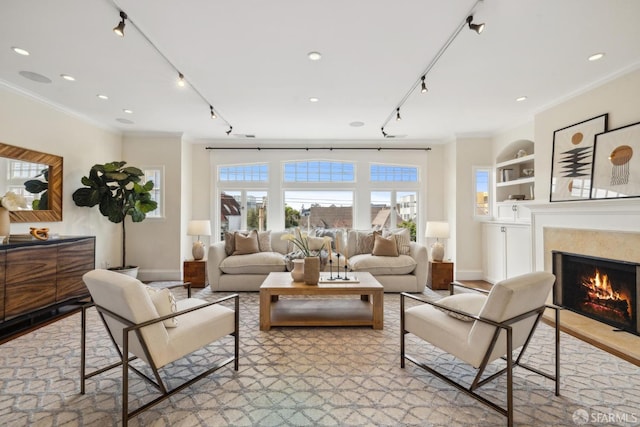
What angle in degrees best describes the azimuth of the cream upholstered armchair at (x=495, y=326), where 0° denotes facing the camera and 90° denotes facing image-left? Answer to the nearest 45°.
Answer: approximately 135°

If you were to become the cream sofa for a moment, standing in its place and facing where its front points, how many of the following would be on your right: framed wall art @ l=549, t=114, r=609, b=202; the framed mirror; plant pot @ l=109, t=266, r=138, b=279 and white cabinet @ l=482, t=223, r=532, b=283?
2

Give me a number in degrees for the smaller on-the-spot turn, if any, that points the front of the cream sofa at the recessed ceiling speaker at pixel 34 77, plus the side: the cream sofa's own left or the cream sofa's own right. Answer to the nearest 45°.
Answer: approximately 45° to the cream sofa's own right

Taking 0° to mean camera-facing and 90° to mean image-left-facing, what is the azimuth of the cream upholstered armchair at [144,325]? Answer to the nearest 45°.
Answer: approximately 225°

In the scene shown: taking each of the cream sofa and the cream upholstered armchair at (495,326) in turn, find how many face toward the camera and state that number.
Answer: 1

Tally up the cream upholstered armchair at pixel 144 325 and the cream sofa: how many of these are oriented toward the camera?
1
